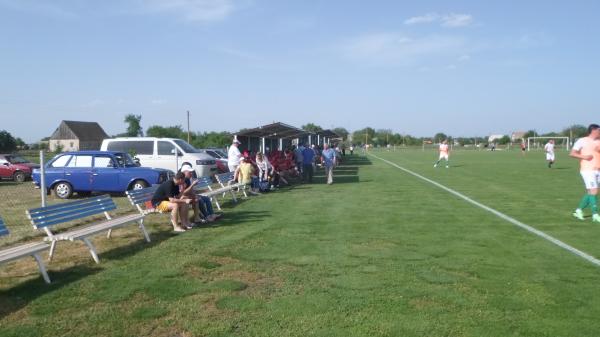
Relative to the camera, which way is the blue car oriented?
to the viewer's right

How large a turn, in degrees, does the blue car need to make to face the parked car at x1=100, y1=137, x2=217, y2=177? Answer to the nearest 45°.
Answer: approximately 45° to its left

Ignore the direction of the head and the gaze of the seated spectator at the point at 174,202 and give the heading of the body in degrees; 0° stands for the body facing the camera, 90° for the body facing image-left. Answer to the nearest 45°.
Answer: approximately 315°

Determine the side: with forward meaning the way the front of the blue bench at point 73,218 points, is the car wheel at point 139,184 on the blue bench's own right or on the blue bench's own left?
on the blue bench's own left

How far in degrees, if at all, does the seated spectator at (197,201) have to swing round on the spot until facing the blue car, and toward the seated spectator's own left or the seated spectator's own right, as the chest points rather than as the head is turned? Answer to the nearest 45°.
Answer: approximately 135° to the seated spectator's own left

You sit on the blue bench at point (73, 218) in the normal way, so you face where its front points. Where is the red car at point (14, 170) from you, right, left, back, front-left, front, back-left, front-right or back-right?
back-left

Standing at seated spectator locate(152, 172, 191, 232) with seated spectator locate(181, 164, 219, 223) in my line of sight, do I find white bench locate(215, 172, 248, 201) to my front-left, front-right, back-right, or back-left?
front-left

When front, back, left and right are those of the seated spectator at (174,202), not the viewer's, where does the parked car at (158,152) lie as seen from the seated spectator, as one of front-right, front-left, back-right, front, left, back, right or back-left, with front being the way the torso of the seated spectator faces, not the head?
back-left

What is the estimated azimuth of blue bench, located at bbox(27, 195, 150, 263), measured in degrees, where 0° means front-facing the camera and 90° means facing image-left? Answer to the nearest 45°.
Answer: approximately 315°

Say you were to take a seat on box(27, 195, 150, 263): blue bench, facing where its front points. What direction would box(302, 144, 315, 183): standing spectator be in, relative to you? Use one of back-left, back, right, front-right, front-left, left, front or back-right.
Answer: left

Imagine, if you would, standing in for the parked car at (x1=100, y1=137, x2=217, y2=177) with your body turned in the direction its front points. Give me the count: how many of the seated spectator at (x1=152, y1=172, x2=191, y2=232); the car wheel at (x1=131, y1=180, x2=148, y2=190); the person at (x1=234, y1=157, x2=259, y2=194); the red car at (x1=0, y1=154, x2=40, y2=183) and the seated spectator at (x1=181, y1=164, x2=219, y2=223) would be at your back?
1

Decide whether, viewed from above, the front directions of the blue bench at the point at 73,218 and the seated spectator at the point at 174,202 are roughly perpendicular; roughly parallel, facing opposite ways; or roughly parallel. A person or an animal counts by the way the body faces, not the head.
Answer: roughly parallel

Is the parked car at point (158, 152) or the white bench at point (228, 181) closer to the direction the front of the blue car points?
the white bench
